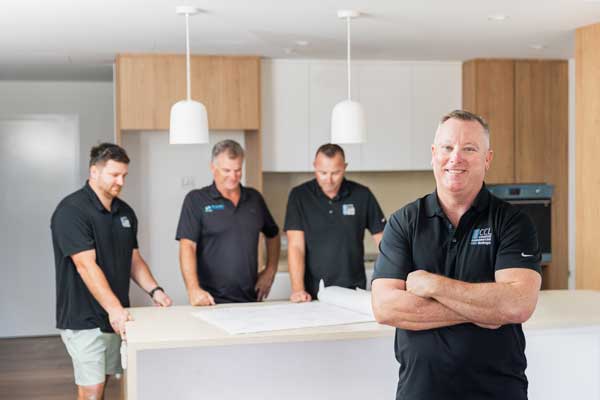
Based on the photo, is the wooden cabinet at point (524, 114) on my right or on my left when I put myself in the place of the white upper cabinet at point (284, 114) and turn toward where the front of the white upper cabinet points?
on my left

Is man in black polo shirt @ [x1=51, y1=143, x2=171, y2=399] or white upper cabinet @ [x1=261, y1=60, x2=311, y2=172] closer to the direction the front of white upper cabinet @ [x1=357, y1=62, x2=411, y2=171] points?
the man in black polo shirt

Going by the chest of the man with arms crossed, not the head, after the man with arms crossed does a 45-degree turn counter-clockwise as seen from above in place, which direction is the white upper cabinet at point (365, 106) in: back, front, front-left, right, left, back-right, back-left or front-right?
back-left

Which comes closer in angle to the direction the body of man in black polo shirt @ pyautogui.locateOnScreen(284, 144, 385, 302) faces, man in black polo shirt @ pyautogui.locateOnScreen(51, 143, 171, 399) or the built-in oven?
the man in black polo shirt

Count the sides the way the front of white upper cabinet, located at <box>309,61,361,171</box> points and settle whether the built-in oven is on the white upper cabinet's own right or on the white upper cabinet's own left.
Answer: on the white upper cabinet's own left

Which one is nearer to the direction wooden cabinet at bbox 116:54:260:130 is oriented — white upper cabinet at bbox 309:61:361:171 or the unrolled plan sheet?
the unrolled plan sheet
